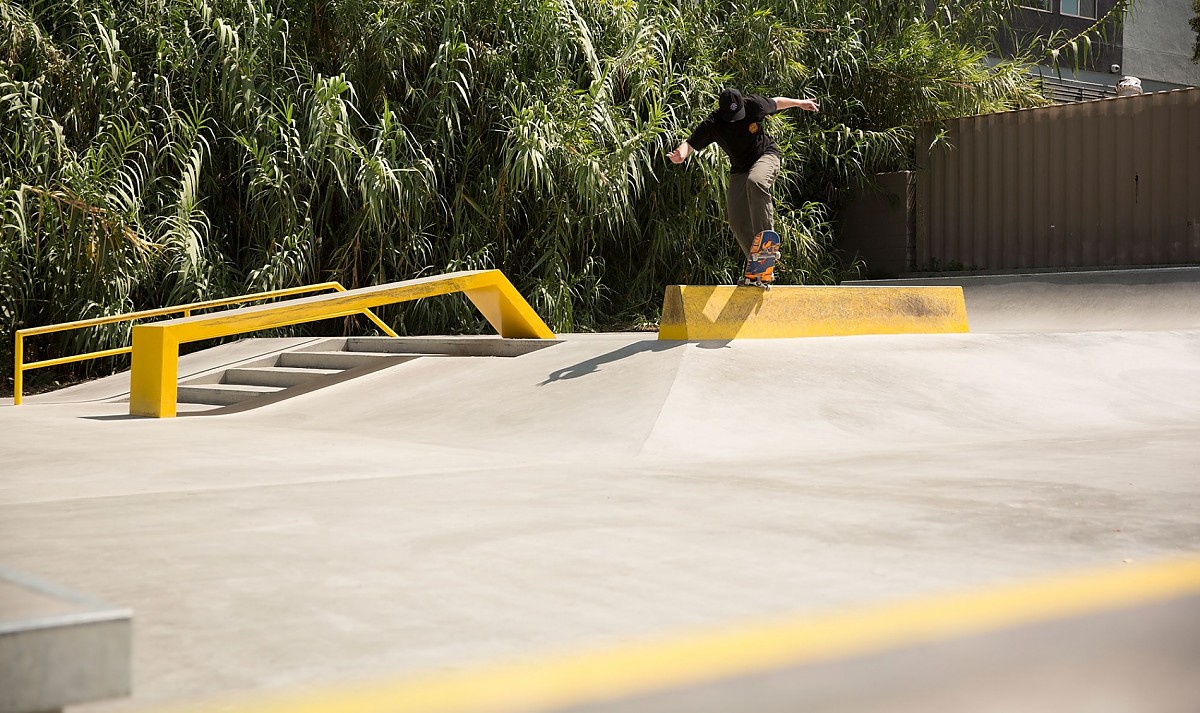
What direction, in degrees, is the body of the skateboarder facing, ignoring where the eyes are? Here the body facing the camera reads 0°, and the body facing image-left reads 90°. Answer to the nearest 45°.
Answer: approximately 0°

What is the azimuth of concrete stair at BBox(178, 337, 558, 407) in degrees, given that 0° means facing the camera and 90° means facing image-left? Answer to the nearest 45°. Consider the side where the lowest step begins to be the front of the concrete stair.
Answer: approximately 45°

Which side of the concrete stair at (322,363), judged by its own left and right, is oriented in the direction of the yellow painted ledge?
left

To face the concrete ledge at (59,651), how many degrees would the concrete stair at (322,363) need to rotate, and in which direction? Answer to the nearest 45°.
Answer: approximately 45° to its left

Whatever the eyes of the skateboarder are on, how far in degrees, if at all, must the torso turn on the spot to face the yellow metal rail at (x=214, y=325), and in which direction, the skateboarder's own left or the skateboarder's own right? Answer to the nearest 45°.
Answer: approximately 90° to the skateboarder's own right

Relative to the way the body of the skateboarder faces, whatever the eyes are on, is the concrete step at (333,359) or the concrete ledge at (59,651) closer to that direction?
the concrete ledge
